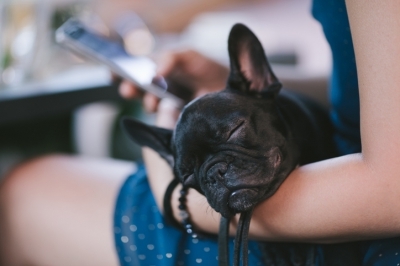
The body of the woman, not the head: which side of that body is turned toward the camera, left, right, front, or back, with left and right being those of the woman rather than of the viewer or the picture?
left

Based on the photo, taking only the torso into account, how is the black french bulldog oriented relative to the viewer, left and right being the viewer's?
facing the viewer and to the left of the viewer
